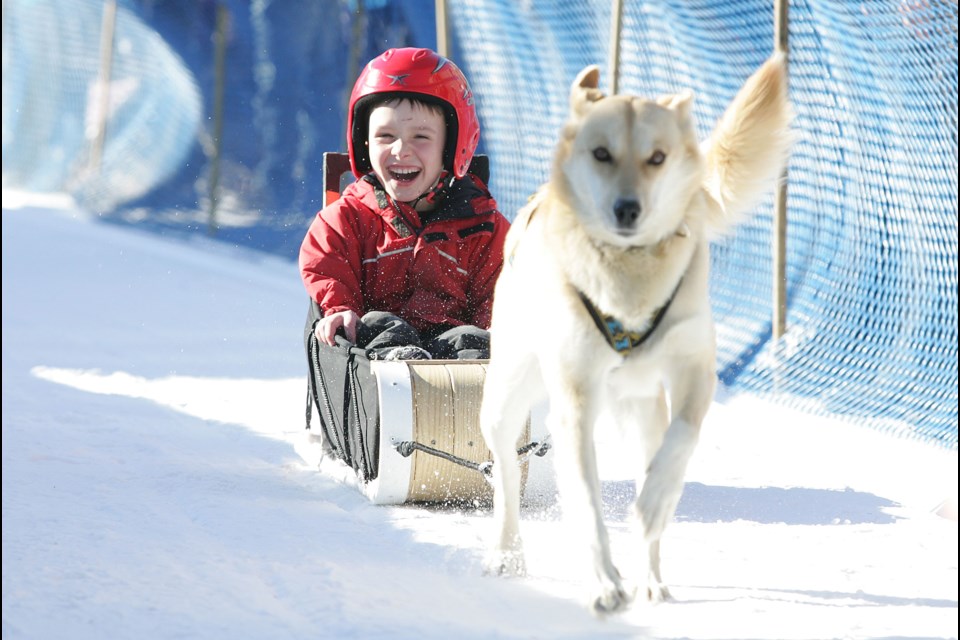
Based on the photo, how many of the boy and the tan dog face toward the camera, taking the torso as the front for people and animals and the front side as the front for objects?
2

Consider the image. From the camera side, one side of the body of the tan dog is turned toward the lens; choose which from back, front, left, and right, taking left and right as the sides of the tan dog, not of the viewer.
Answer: front

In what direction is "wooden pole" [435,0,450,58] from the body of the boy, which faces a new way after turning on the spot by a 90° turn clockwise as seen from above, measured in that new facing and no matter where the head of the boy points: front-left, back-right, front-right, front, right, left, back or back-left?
right

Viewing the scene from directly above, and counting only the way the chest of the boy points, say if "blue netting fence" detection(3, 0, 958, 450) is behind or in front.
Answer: behind

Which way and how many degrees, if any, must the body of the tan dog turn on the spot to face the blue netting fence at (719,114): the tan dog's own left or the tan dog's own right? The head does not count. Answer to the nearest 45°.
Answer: approximately 180°

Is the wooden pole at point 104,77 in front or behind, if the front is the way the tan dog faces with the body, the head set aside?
behind

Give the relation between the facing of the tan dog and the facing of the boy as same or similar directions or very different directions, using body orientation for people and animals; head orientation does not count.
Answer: same or similar directions

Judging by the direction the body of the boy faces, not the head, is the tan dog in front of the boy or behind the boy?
in front
